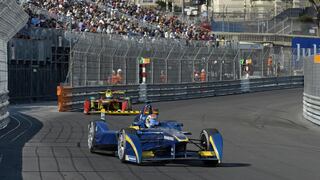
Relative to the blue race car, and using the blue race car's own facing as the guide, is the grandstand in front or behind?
behind

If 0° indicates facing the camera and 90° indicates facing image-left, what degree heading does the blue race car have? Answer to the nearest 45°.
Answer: approximately 315°

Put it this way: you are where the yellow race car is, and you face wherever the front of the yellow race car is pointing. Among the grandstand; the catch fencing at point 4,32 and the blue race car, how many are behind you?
1

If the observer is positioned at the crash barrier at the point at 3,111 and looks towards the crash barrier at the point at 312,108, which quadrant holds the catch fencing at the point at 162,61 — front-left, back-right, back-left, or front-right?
front-left

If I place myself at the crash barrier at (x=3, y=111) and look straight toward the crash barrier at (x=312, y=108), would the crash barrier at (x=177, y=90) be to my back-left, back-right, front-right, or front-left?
front-left

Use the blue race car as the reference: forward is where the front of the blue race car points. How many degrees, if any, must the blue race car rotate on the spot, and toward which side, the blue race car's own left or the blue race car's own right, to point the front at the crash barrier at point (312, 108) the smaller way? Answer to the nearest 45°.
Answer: approximately 90° to the blue race car's own left
